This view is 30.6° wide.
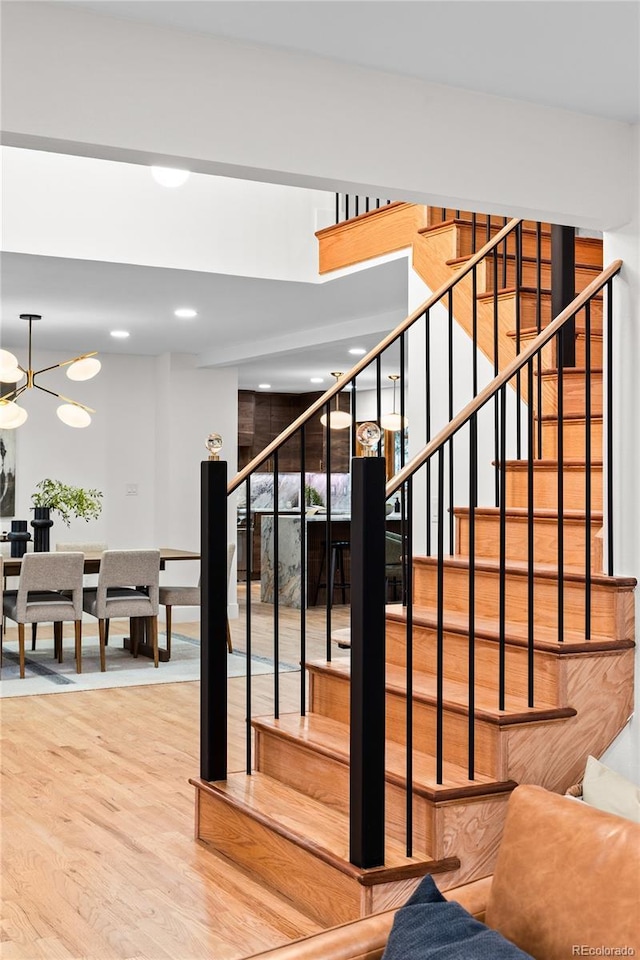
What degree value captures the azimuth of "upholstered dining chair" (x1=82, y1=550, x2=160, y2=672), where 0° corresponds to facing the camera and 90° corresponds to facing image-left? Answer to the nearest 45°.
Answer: approximately 135°

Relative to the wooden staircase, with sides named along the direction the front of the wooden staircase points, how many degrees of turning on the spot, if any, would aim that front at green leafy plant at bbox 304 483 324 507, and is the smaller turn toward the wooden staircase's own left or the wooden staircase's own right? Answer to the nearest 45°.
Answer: approximately 135° to the wooden staircase's own right

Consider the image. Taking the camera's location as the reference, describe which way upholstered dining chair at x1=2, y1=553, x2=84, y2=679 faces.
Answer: facing away from the viewer and to the left of the viewer

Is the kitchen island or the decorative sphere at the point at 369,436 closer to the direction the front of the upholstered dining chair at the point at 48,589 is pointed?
the kitchen island

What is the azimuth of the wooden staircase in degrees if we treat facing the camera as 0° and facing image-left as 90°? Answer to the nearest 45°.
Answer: approximately 45°
